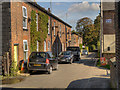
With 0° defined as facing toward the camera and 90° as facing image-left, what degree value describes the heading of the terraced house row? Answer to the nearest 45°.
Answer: approximately 315°
